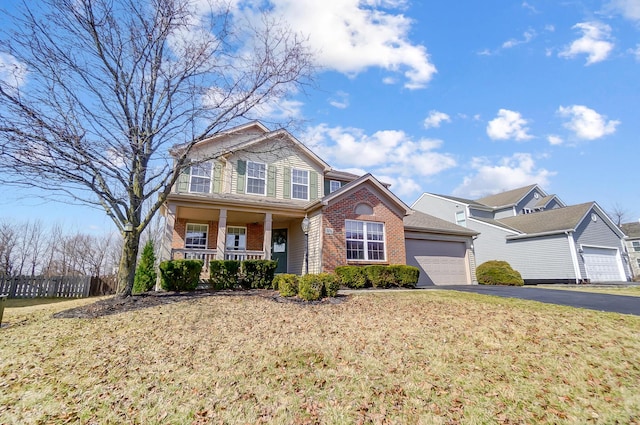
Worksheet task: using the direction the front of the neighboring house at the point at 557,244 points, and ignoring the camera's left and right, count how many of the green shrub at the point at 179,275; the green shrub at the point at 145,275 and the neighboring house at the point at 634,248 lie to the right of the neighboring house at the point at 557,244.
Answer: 2

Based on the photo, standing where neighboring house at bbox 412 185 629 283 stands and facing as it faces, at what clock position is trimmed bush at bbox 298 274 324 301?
The trimmed bush is roughly at 2 o'clock from the neighboring house.

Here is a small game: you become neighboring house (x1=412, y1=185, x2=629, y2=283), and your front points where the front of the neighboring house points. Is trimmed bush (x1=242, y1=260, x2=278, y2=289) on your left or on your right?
on your right

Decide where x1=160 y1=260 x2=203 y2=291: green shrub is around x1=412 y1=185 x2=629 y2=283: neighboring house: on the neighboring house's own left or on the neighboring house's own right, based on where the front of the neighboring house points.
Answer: on the neighboring house's own right

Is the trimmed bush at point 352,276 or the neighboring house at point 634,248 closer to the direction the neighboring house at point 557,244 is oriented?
the trimmed bush

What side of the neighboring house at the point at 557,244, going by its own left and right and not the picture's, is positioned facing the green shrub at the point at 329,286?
right

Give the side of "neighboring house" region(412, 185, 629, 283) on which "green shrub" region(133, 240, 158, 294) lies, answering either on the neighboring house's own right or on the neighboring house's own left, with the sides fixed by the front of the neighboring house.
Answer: on the neighboring house's own right

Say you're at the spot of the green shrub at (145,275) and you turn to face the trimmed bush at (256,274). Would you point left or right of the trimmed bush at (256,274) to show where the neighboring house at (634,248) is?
left

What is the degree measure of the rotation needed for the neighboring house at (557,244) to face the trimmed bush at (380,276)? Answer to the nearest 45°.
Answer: approximately 90° to its right

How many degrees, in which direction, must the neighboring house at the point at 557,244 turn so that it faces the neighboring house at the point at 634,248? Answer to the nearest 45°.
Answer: approximately 90° to its left

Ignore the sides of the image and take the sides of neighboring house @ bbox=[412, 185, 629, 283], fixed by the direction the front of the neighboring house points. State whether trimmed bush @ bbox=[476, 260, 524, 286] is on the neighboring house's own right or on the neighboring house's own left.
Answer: on the neighboring house's own right
